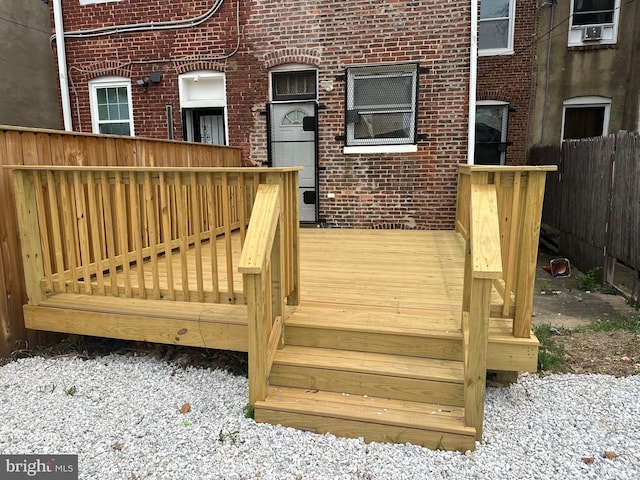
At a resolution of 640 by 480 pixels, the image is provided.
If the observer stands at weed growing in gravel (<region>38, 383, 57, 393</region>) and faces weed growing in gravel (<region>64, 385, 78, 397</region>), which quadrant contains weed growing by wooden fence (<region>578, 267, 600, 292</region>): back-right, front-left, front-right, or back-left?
front-left

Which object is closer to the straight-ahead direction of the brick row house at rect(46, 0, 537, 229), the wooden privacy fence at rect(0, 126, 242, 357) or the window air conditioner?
the wooden privacy fence

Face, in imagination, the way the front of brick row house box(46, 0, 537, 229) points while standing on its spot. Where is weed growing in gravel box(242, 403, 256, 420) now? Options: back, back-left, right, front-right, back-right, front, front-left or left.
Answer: front

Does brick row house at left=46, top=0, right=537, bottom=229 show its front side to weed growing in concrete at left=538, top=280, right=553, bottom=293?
no

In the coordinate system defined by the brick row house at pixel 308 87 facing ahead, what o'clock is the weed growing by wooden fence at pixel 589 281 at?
The weed growing by wooden fence is roughly at 10 o'clock from the brick row house.

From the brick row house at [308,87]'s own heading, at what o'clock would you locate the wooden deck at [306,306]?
The wooden deck is roughly at 12 o'clock from the brick row house.

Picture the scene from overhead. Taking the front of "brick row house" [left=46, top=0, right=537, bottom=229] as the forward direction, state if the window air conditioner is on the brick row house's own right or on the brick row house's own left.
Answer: on the brick row house's own left

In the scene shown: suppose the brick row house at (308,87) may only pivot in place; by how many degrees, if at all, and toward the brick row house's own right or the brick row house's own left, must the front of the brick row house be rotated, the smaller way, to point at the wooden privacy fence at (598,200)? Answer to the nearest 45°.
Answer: approximately 90° to the brick row house's own left

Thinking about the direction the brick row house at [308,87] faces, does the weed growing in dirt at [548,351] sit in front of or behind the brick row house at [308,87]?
in front

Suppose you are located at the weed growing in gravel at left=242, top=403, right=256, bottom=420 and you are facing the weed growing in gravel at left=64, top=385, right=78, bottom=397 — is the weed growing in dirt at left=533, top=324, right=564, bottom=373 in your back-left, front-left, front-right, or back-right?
back-right

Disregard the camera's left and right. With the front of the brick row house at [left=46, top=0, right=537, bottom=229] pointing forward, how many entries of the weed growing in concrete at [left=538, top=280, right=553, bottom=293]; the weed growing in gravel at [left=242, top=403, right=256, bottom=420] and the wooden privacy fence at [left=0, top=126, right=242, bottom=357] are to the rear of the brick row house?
0
